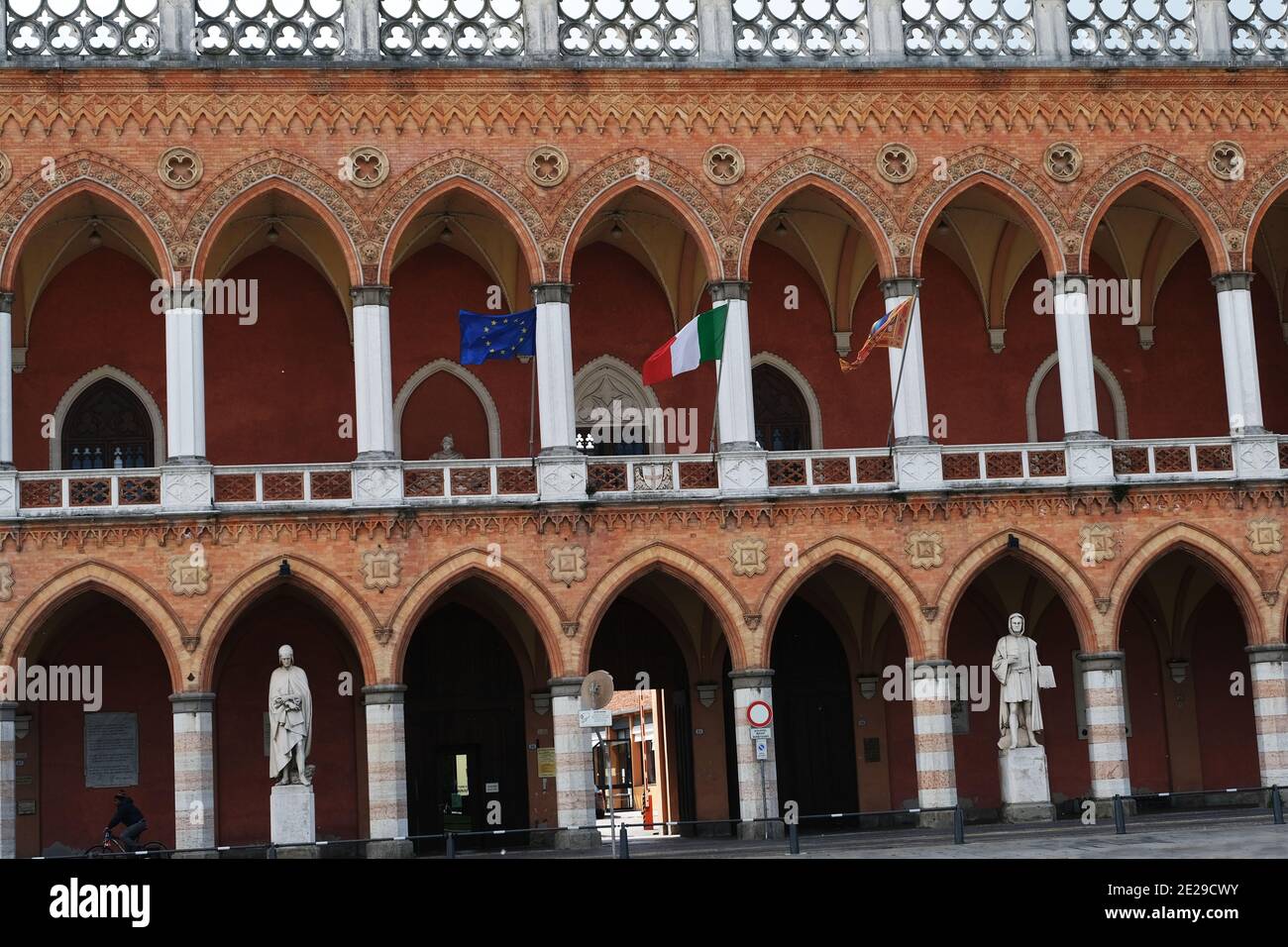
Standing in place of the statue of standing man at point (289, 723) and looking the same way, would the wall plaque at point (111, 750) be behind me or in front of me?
behind

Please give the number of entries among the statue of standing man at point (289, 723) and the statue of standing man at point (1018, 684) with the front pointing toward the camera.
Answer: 2

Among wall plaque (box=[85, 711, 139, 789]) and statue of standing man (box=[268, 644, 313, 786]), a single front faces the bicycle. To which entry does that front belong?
the wall plaque

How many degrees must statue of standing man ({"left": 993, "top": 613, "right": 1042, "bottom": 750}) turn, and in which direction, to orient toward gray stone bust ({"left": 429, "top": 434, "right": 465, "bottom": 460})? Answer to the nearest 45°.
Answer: approximately 90° to its right
